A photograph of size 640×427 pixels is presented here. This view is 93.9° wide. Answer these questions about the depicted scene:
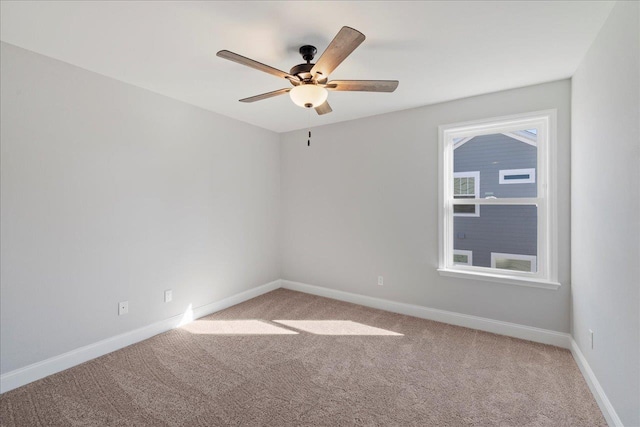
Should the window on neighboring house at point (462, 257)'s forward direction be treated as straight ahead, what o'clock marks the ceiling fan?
The ceiling fan is roughly at 1 o'clock from the window on neighboring house.

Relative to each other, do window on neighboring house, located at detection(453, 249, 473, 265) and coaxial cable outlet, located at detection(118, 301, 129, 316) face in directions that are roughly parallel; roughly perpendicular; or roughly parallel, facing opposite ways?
roughly perpendicular

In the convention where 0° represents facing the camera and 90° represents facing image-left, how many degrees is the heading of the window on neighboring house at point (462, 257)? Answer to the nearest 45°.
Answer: approximately 0°

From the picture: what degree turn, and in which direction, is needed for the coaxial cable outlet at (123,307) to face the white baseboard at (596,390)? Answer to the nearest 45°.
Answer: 0° — it already faces it

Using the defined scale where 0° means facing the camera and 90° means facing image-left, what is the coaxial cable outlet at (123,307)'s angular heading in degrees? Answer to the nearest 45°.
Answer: approximately 315°
